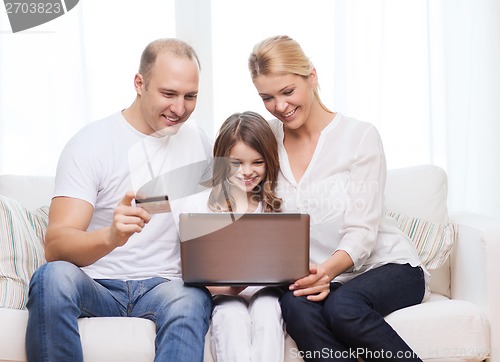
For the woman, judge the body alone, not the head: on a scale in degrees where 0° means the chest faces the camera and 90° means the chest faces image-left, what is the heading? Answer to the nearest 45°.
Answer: approximately 45°

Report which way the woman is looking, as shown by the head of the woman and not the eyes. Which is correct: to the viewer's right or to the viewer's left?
to the viewer's left

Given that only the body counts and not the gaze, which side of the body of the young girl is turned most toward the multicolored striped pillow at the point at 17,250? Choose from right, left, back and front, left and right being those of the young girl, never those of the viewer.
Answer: right

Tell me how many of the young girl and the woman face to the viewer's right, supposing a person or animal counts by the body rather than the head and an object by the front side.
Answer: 0
